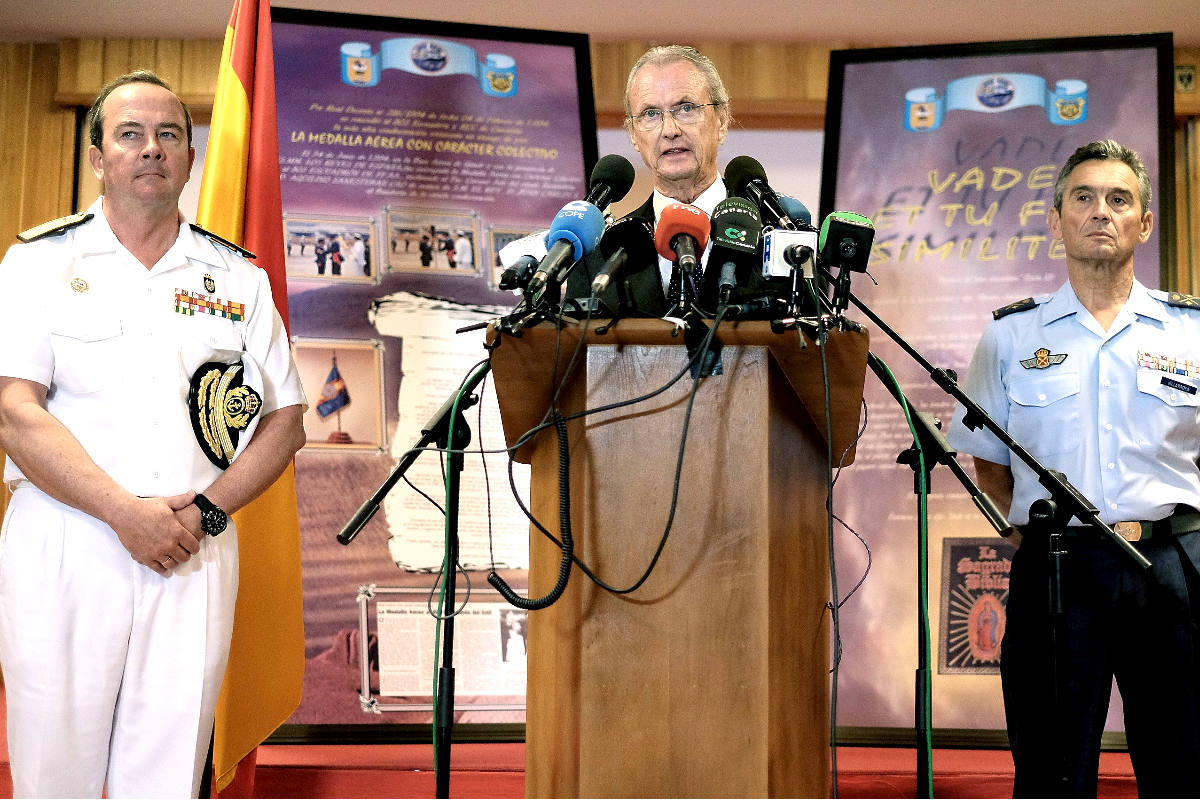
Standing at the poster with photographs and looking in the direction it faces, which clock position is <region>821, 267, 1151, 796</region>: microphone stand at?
The microphone stand is roughly at 11 o'clock from the poster with photographs.

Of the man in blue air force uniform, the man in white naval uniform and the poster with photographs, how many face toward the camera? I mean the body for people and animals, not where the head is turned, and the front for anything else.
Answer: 3

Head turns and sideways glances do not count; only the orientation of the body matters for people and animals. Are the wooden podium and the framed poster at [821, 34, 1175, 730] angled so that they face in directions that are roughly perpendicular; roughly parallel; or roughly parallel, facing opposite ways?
roughly parallel

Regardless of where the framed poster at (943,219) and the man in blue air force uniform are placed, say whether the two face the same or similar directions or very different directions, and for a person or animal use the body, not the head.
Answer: same or similar directions

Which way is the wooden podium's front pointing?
toward the camera

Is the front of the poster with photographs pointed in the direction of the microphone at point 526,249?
yes

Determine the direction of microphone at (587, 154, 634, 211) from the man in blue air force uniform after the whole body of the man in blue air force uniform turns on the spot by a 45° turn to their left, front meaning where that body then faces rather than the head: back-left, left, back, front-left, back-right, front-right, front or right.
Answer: right

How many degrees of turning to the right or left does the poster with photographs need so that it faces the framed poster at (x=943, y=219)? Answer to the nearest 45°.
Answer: approximately 90° to its left

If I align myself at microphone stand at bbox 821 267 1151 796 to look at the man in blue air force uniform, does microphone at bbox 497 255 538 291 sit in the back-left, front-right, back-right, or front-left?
back-left

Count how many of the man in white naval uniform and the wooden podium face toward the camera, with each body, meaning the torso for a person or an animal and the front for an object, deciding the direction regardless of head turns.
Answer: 2

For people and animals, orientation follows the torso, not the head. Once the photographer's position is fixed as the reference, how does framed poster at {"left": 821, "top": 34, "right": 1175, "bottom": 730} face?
facing the viewer

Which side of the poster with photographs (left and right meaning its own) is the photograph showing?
front

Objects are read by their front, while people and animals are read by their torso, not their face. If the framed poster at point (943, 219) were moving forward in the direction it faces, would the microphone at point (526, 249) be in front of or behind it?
in front

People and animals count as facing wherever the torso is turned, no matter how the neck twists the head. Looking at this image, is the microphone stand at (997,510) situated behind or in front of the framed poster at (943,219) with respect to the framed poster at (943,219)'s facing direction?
in front
